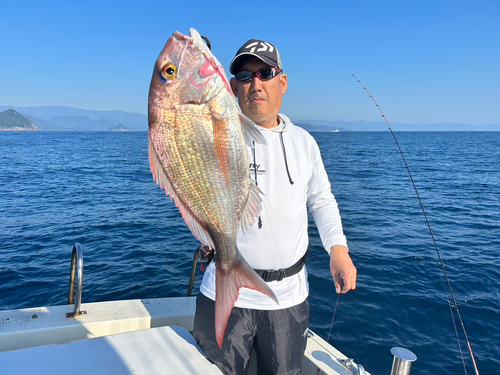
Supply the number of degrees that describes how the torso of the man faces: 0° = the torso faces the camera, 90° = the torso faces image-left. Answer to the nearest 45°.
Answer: approximately 0°
